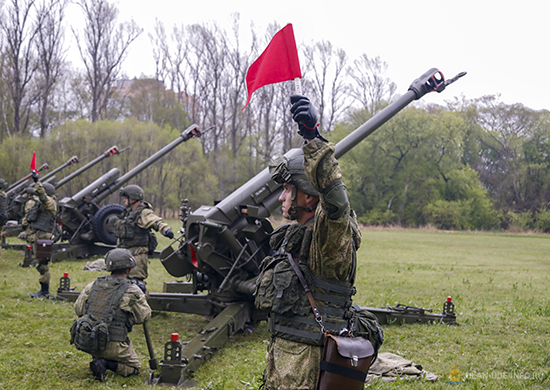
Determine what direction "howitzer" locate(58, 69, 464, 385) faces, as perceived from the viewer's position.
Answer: facing away from the viewer and to the right of the viewer

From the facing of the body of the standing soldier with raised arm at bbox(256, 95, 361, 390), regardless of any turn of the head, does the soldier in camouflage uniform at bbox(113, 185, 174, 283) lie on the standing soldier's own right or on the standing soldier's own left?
on the standing soldier's own right

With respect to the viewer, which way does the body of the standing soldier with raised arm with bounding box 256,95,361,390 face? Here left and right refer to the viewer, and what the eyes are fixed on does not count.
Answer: facing to the left of the viewer

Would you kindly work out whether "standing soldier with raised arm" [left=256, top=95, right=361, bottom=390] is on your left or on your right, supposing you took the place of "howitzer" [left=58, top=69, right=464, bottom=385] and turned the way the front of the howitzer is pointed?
on your right

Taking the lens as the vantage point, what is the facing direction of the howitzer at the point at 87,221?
facing away from the viewer and to the right of the viewer

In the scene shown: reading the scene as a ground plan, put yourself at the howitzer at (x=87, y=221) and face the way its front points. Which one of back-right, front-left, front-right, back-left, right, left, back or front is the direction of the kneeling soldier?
back-right

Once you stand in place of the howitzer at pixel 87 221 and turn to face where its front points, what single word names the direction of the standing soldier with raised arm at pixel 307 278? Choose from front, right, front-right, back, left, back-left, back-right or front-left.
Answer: back-right

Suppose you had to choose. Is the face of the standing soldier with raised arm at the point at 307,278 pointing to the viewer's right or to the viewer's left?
to the viewer's left

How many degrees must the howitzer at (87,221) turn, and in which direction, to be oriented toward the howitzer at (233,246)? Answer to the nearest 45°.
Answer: approximately 135° to its right

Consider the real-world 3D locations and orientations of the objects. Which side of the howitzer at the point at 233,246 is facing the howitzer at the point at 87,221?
left

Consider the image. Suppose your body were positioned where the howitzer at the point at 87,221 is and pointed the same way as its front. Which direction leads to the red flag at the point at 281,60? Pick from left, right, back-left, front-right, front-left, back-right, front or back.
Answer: back-right
